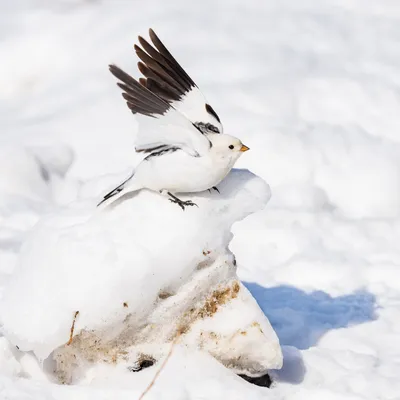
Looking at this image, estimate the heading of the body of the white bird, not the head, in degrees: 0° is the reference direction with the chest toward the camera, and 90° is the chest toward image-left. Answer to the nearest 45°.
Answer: approximately 270°
